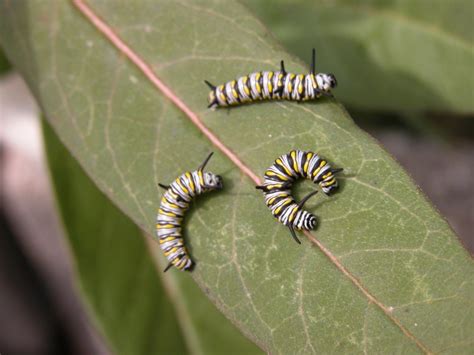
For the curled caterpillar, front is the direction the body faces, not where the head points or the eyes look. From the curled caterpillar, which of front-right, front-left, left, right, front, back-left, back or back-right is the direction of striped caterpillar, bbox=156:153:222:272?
back

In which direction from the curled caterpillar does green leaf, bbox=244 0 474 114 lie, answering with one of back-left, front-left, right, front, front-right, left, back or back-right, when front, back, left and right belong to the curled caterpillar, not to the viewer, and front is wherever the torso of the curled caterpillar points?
front-left

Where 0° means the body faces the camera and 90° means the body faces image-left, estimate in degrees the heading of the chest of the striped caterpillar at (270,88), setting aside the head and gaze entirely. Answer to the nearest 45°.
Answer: approximately 270°

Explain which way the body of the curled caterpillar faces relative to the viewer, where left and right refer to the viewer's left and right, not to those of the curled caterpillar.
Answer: facing to the right of the viewer

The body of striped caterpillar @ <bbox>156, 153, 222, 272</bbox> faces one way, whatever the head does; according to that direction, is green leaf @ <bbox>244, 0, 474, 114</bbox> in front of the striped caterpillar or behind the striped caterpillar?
in front

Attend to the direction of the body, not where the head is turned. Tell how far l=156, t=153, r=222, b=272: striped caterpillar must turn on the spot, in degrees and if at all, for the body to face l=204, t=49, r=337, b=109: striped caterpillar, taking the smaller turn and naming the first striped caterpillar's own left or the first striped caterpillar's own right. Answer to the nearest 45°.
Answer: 0° — it already faces it
